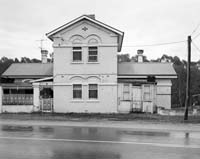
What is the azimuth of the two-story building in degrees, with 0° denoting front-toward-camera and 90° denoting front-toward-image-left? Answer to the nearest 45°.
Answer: approximately 0°
